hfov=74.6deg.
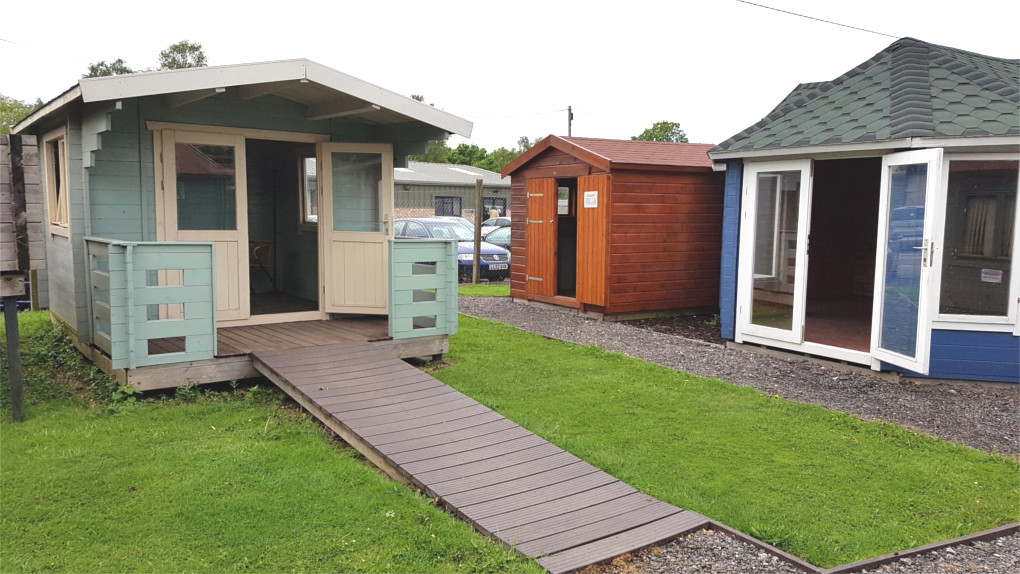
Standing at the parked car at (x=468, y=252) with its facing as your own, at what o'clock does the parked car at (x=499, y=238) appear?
the parked car at (x=499, y=238) is roughly at 8 o'clock from the parked car at (x=468, y=252).

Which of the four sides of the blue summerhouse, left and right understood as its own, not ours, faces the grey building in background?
right

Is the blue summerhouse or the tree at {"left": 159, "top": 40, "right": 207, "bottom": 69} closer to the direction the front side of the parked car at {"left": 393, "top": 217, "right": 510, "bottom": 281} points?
the blue summerhouse

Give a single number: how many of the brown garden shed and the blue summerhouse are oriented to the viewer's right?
0

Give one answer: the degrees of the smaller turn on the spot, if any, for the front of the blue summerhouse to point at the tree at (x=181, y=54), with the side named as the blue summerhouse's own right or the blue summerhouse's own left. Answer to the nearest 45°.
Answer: approximately 90° to the blue summerhouse's own right

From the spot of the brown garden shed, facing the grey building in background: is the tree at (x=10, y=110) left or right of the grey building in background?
left

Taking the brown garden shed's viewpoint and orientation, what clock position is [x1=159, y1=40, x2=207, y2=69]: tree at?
The tree is roughly at 3 o'clock from the brown garden shed.

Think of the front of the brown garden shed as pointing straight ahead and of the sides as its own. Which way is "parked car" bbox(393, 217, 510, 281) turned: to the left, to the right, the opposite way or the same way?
to the left

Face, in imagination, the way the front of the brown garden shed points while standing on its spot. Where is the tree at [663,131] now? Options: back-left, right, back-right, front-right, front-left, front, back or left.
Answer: back-right

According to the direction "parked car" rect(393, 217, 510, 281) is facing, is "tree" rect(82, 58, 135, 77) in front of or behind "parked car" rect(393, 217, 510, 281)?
behind

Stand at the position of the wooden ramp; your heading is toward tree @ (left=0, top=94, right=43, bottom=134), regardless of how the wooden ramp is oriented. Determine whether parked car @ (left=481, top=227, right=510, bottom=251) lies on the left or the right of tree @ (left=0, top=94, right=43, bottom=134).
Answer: right

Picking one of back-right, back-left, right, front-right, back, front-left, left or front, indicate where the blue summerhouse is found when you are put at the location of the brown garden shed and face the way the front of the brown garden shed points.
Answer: left

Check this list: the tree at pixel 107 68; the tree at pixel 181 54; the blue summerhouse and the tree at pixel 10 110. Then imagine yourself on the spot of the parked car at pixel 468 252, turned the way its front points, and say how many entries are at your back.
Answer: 3

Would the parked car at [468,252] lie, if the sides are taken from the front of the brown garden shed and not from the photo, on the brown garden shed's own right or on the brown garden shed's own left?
on the brown garden shed's own right

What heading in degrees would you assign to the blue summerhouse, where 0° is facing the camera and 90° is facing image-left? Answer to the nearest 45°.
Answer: approximately 45°

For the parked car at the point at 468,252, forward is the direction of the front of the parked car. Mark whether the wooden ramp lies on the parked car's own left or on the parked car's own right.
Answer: on the parked car's own right
